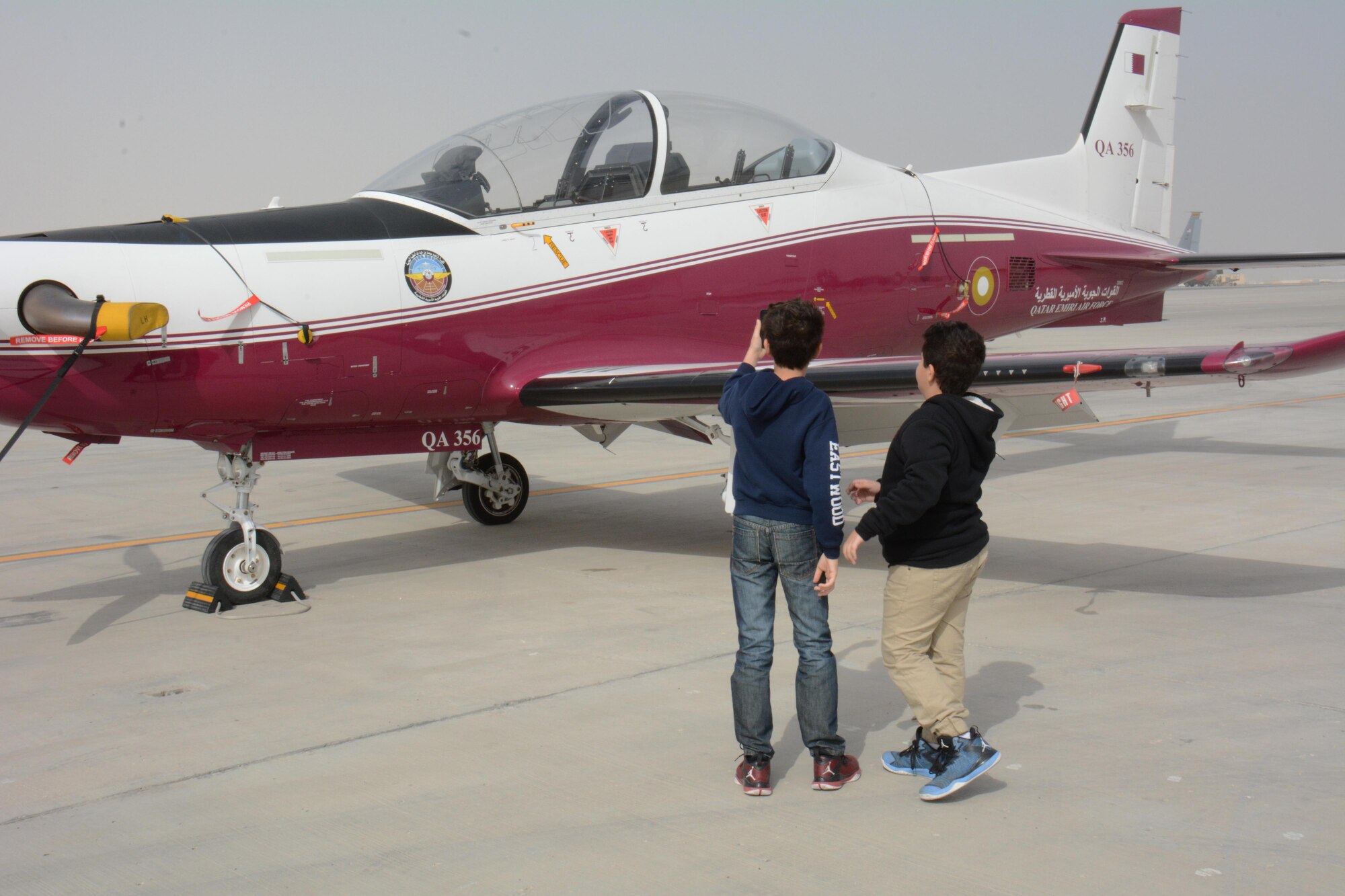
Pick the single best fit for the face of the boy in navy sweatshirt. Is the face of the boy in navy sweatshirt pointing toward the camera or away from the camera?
away from the camera

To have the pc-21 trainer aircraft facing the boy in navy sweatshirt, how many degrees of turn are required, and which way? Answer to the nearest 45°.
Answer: approximately 45° to its left

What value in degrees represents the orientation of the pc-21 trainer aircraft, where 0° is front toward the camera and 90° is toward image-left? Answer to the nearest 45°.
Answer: approximately 45°

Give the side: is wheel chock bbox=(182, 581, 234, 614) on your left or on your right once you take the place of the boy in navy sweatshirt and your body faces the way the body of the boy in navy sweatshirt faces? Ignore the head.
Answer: on your left

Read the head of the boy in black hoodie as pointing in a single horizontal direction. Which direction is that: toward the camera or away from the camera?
away from the camera

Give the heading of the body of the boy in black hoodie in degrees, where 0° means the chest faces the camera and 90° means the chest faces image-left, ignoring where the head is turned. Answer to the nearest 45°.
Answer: approximately 90°

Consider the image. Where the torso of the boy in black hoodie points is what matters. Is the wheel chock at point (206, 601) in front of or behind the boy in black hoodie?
in front

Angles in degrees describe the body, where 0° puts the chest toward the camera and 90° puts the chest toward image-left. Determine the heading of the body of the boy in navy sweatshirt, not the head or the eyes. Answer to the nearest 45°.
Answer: approximately 180°
